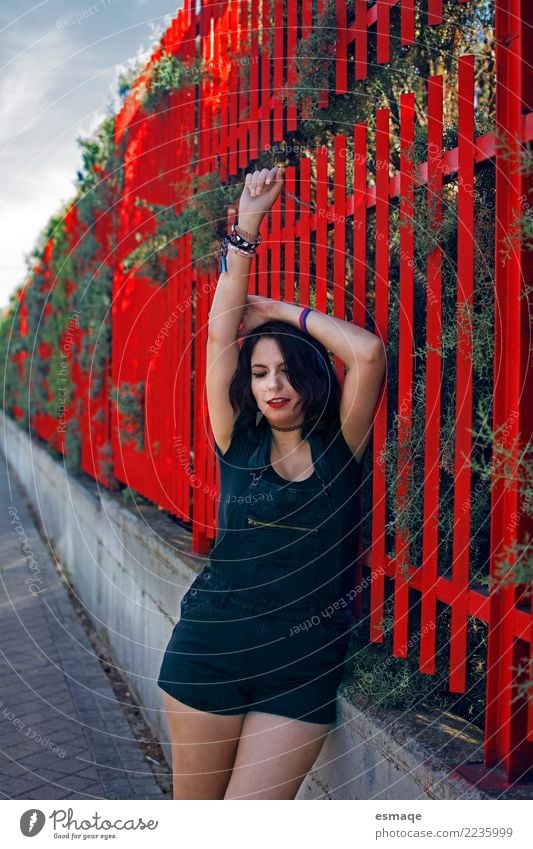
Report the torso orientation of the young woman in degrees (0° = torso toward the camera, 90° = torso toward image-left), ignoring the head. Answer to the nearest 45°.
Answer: approximately 0°
